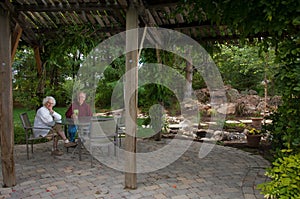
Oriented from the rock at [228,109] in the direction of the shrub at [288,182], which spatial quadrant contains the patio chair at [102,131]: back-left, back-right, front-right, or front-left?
front-right

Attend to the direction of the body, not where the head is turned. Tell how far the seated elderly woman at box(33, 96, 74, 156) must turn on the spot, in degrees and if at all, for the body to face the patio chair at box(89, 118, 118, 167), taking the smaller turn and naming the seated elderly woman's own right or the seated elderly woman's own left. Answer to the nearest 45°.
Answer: approximately 45° to the seated elderly woman's own right

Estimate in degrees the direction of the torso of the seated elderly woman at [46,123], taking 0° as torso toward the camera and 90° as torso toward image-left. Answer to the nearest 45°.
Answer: approximately 270°

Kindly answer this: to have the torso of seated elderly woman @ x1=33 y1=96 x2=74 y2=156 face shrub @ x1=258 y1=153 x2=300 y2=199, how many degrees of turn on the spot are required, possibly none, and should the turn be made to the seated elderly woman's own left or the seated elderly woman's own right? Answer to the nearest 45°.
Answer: approximately 45° to the seated elderly woman's own right

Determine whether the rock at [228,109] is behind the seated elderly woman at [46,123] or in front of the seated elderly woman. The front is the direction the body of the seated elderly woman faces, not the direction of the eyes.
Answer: in front

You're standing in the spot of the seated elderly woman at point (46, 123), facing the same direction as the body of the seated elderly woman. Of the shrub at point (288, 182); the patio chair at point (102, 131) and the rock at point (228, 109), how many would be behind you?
0
